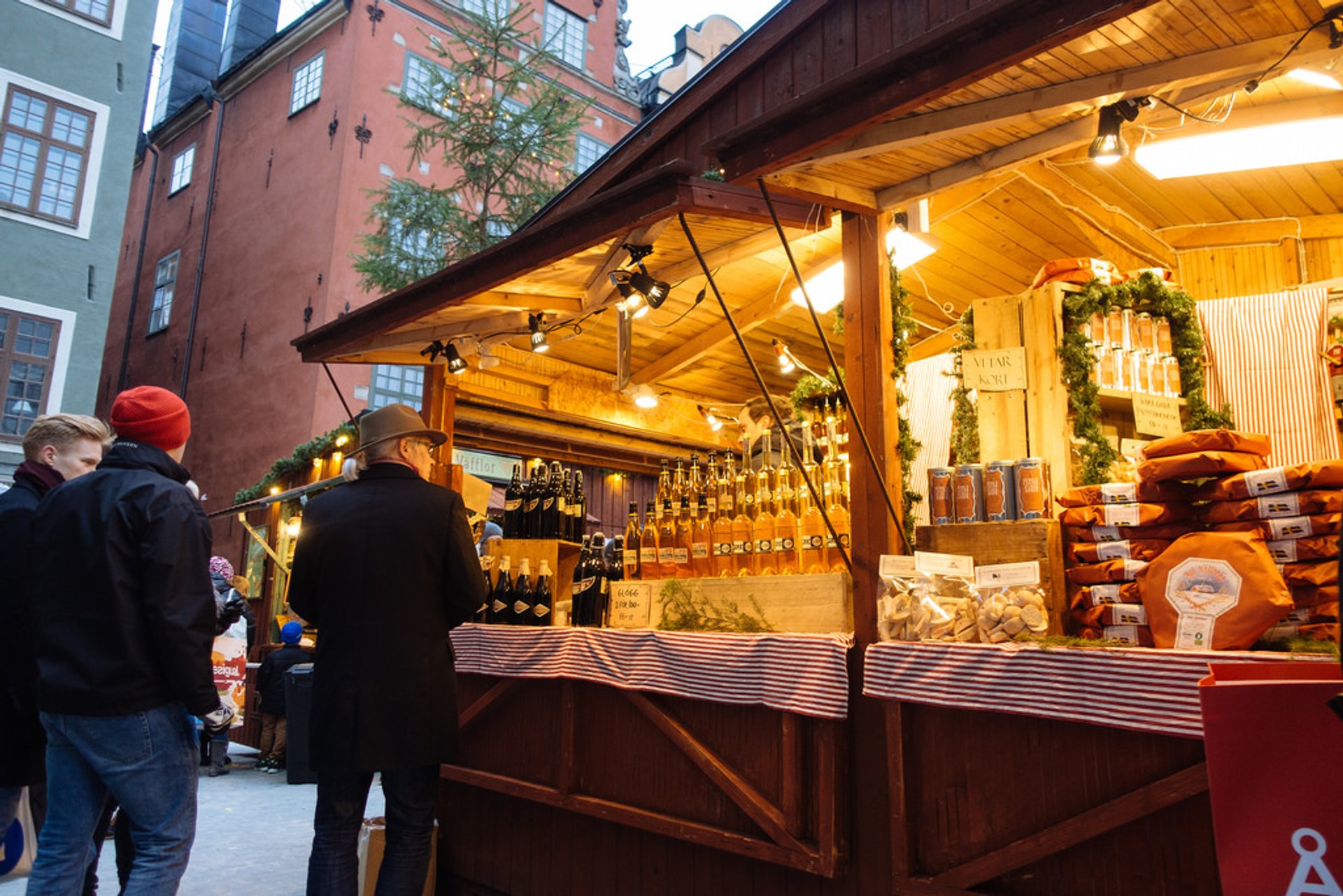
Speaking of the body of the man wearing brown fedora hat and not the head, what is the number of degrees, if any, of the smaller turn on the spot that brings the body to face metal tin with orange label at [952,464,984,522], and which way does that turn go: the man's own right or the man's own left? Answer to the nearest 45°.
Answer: approximately 90° to the man's own right

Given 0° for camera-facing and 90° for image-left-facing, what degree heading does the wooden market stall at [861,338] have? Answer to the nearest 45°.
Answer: approximately 45°

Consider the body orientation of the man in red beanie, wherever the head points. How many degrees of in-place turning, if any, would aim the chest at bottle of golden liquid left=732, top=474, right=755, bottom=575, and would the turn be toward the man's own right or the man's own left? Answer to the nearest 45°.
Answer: approximately 45° to the man's own right

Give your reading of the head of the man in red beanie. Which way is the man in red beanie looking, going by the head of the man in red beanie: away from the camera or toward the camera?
away from the camera

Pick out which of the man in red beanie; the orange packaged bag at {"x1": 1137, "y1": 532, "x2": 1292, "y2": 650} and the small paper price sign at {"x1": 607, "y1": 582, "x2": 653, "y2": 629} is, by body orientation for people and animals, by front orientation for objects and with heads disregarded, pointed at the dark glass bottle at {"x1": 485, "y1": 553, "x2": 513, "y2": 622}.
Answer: the man in red beanie

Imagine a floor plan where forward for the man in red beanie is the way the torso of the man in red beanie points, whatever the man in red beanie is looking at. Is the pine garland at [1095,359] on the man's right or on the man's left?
on the man's right

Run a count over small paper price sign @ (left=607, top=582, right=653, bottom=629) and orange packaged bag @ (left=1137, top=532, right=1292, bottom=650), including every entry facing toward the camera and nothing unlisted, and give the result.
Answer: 2

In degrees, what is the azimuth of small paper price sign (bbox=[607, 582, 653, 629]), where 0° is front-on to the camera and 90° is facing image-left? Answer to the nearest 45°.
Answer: approximately 0°

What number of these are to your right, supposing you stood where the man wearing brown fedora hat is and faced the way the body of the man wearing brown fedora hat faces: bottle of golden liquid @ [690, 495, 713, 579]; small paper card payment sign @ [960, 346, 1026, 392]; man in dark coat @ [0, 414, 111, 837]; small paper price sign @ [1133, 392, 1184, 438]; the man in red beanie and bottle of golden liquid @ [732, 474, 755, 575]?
4

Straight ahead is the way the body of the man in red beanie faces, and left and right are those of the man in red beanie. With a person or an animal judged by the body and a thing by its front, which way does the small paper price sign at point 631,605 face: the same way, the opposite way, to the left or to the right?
the opposite way

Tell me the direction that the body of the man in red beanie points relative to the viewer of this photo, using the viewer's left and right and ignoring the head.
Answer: facing away from the viewer and to the right of the viewer

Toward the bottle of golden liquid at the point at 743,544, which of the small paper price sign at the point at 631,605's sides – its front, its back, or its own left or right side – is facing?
left

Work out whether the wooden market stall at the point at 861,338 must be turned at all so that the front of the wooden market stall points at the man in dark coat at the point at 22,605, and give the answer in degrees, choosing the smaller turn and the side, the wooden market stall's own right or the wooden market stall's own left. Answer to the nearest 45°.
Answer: approximately 45° to the wooden market stall's own right
